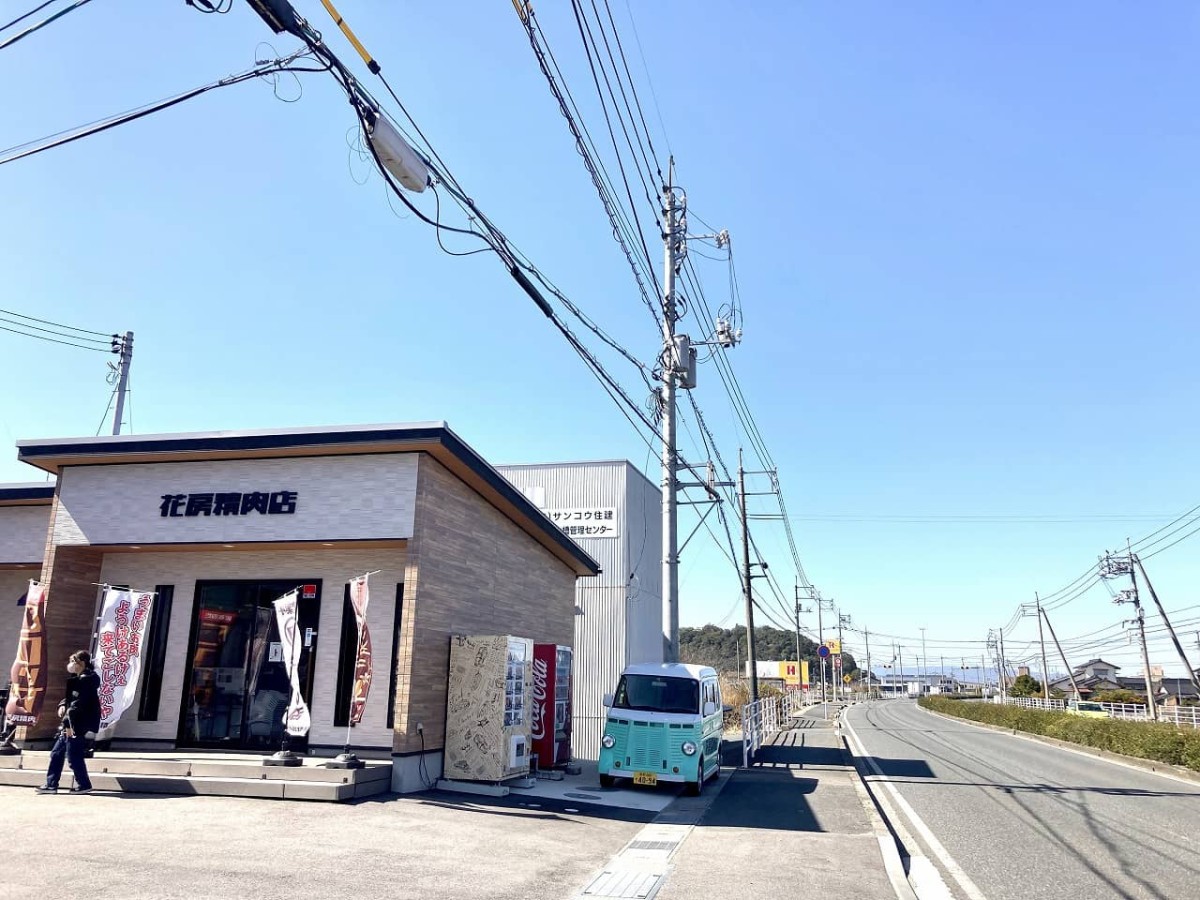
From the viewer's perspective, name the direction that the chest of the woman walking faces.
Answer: to the viewer's left

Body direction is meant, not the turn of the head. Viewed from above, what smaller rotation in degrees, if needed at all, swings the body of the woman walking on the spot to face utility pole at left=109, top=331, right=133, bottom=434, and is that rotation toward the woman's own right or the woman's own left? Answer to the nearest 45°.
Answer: approximately 90° to the woman's own right

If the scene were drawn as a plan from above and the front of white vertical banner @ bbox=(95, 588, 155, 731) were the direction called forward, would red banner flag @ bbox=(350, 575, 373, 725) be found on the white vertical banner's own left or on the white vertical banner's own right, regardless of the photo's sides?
on the white vertical banner's own left

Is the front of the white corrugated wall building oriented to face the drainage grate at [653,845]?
yes

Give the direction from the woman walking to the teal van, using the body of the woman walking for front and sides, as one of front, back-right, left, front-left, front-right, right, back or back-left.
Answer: back

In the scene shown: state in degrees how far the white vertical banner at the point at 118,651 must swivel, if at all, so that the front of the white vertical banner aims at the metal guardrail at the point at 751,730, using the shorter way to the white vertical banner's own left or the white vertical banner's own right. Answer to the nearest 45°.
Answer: approximately 90° to the white vertical banner's own left

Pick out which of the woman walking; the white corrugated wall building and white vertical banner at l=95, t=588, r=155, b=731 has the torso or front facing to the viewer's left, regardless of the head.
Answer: the woman walking

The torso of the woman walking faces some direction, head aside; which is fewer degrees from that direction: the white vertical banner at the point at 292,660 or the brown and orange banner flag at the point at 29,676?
the brown and orange banner flag

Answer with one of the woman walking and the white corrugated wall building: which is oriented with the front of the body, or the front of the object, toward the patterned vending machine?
the white corrugated wall building

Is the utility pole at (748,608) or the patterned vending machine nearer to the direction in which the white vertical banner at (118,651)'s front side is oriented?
the patterned vending machine

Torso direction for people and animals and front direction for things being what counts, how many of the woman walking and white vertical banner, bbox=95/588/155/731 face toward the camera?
1

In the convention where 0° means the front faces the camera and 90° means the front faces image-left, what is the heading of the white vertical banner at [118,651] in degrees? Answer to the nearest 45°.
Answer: approximately 0°
